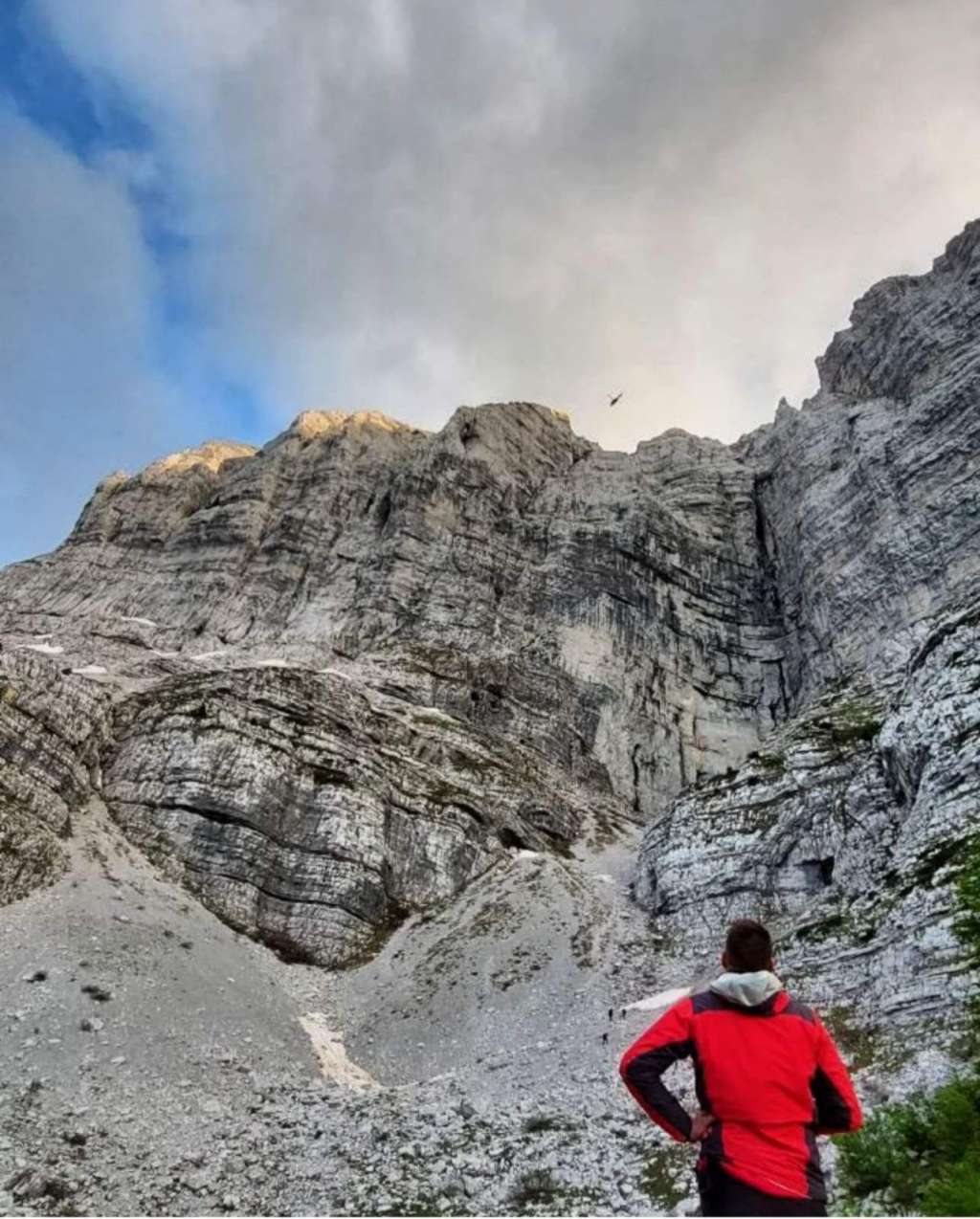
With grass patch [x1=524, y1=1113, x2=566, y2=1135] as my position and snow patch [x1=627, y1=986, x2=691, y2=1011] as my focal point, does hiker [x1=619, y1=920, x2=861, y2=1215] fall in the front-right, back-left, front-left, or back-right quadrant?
back-right

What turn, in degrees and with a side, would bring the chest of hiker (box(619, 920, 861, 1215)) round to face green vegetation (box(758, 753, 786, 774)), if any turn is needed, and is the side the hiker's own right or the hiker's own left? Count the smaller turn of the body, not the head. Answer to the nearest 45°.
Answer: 0° — they already face it

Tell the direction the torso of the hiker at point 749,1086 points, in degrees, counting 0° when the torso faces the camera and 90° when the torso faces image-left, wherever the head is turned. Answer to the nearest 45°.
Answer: approximately 180°

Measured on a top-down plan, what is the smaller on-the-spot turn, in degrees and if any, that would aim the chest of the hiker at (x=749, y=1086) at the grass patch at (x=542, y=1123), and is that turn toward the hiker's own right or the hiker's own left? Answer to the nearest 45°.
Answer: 0° — they already face it

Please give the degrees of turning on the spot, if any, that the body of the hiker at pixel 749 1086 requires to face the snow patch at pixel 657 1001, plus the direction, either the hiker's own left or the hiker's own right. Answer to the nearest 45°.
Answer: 0° — they already face it
